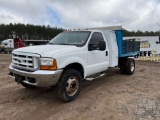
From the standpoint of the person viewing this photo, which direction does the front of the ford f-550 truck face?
facing the viewer and to the left of the viewer
